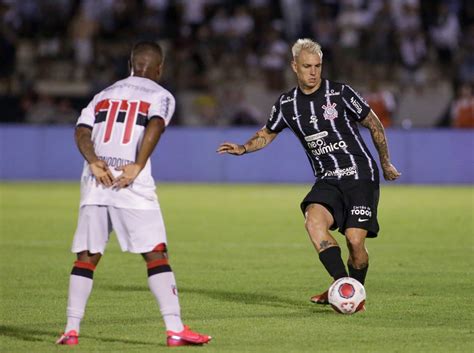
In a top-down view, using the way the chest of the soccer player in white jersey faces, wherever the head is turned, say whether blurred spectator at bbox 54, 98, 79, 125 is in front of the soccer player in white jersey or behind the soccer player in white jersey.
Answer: in front

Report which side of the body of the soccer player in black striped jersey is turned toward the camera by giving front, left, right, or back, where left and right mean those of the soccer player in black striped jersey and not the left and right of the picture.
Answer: front

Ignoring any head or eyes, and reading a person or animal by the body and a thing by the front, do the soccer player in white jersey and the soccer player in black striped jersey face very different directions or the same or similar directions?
very different directions

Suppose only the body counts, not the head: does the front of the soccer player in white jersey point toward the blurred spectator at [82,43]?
yes

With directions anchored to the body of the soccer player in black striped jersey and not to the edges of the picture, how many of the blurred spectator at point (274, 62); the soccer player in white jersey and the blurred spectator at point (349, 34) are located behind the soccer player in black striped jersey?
2

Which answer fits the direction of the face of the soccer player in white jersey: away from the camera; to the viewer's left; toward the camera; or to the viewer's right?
away from the camera

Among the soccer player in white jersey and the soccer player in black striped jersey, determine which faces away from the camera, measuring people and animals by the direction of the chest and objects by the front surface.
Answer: the soccer player in white jersey

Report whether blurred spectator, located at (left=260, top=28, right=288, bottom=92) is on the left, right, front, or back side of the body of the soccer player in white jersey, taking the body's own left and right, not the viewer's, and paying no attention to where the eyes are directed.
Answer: front

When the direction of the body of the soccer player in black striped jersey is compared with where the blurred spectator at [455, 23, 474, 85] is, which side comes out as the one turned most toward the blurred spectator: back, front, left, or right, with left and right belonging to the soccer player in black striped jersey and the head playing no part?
back

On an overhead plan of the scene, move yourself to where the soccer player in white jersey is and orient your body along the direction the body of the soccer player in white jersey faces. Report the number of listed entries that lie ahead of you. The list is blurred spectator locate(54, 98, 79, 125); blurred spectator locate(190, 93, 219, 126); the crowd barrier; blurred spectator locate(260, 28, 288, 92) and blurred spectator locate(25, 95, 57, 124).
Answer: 5

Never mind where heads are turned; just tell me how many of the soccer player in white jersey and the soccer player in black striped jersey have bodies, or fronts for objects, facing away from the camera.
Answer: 1

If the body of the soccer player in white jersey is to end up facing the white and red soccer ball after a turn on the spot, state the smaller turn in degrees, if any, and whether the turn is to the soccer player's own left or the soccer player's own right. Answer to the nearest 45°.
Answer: approximately 45° to the soccer player's own right

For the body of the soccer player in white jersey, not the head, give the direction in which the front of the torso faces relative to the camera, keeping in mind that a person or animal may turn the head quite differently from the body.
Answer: away from the camera

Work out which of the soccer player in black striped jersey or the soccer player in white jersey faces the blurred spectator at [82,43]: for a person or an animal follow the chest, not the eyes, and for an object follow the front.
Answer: the soccer player in white jersey
